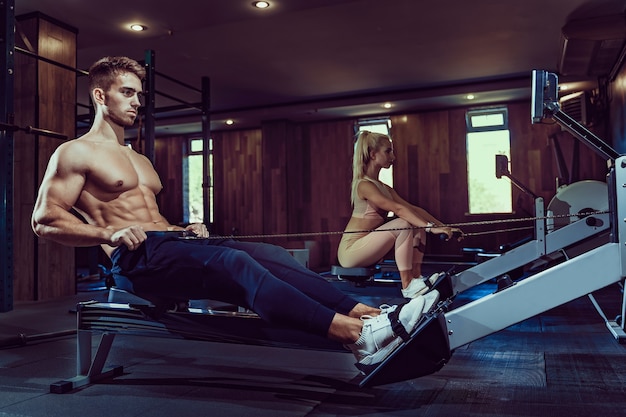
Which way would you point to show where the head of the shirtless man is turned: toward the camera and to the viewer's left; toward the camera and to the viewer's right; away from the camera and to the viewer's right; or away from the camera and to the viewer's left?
toward the camera and to the viewer's right

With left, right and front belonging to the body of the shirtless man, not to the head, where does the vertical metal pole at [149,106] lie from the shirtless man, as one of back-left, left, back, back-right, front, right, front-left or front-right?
back-left

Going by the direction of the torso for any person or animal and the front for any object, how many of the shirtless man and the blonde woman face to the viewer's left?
0

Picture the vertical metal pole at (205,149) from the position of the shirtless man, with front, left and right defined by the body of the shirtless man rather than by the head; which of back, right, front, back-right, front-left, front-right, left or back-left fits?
back-left

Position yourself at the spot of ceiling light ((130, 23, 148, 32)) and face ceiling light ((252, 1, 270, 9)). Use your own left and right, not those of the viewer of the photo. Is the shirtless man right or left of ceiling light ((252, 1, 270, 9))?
right

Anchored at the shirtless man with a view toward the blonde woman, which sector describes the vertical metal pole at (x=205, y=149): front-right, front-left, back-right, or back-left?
front-left

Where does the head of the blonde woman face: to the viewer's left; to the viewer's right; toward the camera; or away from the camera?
to the viewer's right

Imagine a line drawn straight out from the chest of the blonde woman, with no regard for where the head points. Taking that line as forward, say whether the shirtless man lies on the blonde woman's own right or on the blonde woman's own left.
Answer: on the blonde woman's own right

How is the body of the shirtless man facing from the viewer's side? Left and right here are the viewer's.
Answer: facing the viewer and to the right of the viewer

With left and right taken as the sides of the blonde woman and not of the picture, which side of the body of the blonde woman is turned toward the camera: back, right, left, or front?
right
